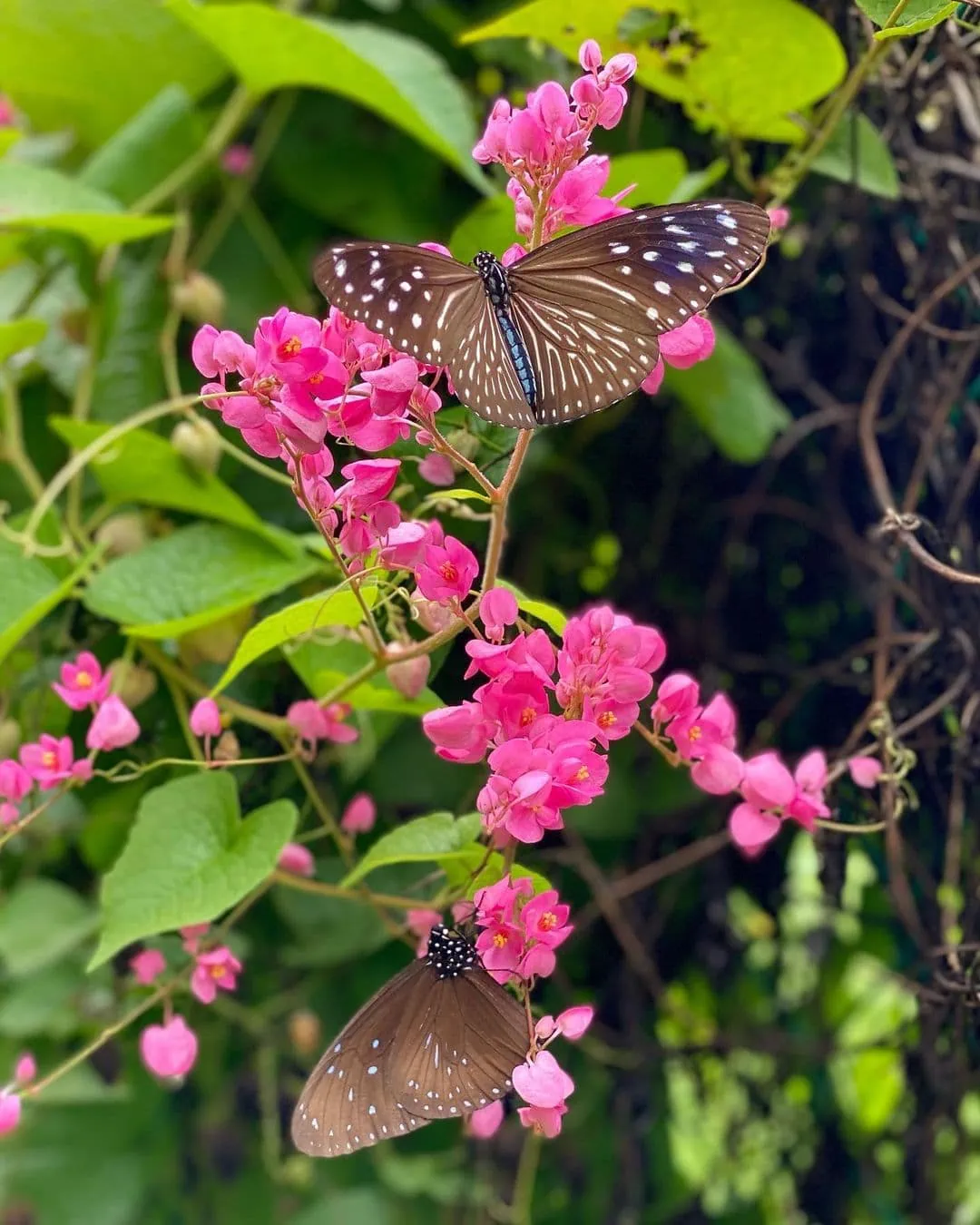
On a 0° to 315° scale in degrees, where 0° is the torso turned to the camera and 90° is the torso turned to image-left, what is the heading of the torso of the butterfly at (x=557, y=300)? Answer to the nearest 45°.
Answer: approximately 180°
